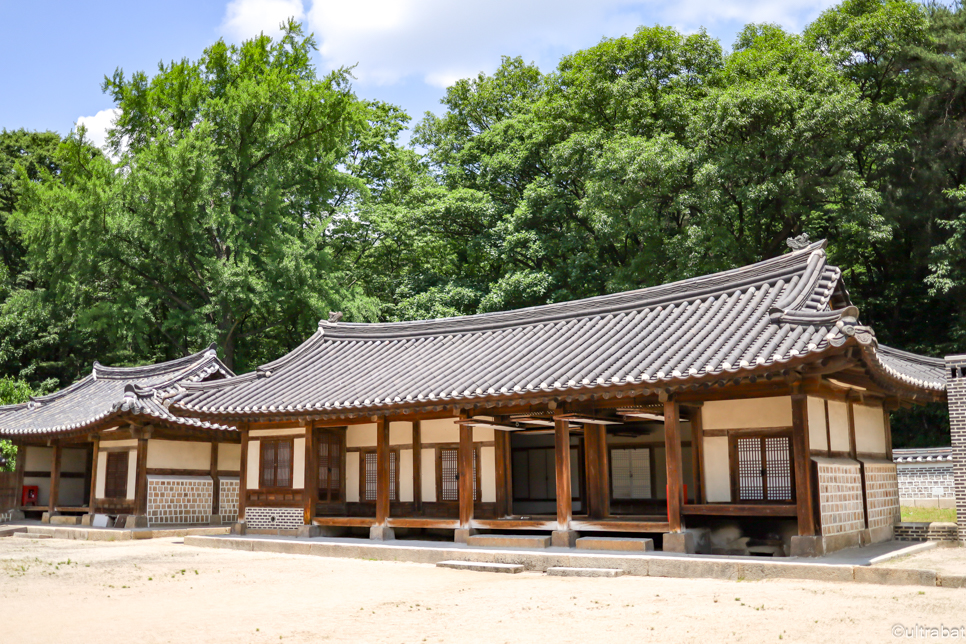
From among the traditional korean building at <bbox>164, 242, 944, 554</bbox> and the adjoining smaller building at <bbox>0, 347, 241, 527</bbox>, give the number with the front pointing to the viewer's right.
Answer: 0

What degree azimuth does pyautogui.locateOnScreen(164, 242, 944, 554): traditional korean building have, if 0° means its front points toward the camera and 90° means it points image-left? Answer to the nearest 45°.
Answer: approximately 45°

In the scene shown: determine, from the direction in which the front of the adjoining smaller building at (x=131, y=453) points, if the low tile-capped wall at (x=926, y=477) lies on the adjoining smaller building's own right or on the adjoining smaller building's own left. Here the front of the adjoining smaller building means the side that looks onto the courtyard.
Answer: on the adjoining smaller building's own left

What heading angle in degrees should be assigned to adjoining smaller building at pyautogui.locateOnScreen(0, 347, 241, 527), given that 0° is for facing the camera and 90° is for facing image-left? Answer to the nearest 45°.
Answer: approximately 45°

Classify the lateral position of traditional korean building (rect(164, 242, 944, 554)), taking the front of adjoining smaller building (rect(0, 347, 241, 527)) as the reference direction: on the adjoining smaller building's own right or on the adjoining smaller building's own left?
on the adjoining smaller building's own left

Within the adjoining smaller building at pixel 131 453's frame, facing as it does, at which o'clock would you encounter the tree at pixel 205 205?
The tree is roughly at 5 o'clock from the adjoining smaller building.

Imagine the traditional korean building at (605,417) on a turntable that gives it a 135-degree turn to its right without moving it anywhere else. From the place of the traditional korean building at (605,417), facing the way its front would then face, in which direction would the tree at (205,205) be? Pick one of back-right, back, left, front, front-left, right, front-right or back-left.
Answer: front-left
